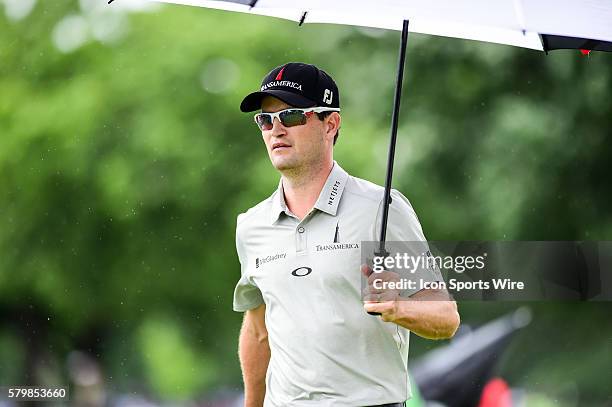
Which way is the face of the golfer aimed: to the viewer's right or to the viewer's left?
to the viewer's left

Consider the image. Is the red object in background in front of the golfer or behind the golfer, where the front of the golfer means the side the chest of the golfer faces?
behind

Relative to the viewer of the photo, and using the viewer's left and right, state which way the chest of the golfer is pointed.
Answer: facing the viewer and to the left of the viewer
